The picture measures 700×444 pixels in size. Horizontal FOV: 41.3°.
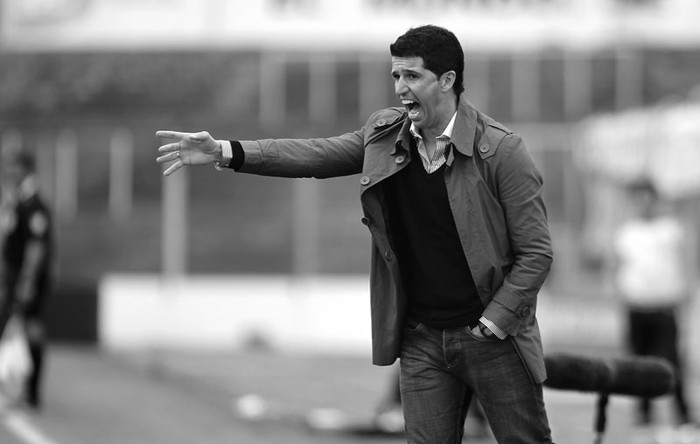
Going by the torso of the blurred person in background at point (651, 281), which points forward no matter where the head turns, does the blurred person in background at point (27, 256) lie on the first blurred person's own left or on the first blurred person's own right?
on the first blurred person's own right

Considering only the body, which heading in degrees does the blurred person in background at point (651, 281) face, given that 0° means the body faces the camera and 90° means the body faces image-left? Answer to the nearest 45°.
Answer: approximately 0°
